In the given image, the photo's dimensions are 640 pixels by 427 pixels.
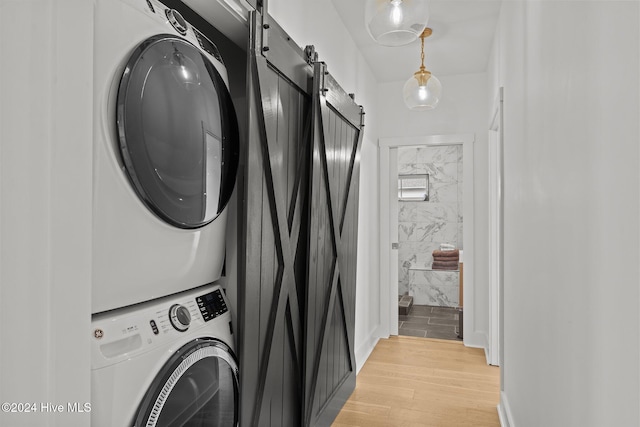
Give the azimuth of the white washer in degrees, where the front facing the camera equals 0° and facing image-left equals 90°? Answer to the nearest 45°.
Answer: approximately 315°

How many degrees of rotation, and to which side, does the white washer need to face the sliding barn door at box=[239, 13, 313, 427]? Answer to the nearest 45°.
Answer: approximately 90° to its left

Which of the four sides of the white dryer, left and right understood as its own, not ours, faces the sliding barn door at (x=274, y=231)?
left

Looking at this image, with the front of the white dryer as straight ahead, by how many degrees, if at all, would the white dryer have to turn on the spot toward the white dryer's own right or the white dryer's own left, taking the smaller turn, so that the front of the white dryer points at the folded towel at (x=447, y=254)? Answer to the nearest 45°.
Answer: approximately 90° to the white dryer's own left

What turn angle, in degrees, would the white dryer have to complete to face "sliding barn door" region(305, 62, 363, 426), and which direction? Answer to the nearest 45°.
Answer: approximately 90° to its left

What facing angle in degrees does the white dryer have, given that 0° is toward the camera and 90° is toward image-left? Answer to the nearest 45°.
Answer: approximately 315°

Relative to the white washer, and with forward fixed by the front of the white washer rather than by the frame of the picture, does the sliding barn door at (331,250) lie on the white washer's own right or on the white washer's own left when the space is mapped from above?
on the white washer's own left

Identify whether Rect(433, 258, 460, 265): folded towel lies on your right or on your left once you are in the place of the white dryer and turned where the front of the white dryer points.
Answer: on your left
